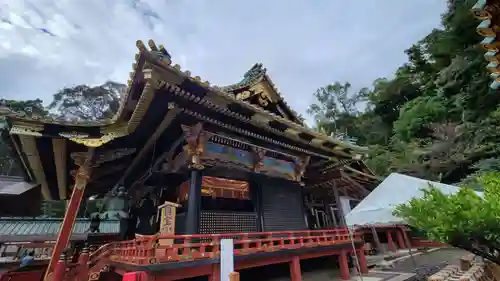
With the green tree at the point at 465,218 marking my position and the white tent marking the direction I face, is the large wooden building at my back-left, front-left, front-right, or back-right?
front-left

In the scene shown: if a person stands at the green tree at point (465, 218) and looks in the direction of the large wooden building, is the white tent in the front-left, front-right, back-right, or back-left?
front-right

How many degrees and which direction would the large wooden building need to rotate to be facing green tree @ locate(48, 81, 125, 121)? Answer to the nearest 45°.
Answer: approximately 90° to its right

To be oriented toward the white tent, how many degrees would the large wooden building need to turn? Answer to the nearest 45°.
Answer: approximately 135° to its left

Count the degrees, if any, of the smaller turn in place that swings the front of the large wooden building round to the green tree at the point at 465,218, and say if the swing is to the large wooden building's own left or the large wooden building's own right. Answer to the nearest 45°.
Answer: approximately 90° to the large wooden building's own left

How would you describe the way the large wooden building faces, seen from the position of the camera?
facing the viewer and to the left of the viewer
